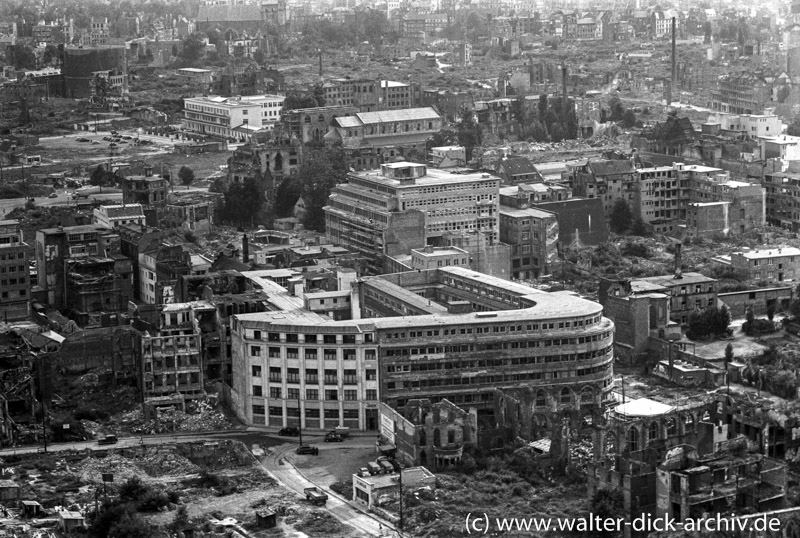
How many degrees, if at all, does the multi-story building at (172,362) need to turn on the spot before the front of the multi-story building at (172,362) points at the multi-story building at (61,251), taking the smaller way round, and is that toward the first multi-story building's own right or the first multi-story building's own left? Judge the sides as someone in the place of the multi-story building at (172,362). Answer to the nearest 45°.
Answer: approximately 180°

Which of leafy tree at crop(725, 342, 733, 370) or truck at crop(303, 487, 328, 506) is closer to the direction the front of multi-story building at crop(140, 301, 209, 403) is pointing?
the truck

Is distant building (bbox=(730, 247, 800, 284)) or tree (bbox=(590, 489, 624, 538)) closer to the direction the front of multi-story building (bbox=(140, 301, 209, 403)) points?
the tree

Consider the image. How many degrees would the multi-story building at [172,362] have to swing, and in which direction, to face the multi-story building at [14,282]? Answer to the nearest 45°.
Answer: approximately 135° to its right

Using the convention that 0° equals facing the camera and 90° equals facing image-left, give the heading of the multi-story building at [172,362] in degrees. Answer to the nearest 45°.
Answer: approximately 0°

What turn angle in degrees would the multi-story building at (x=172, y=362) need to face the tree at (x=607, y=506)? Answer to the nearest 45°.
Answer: approximately 45° to its left

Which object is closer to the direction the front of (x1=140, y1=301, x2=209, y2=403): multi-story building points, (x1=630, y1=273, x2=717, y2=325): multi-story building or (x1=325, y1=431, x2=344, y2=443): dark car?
the dark car
